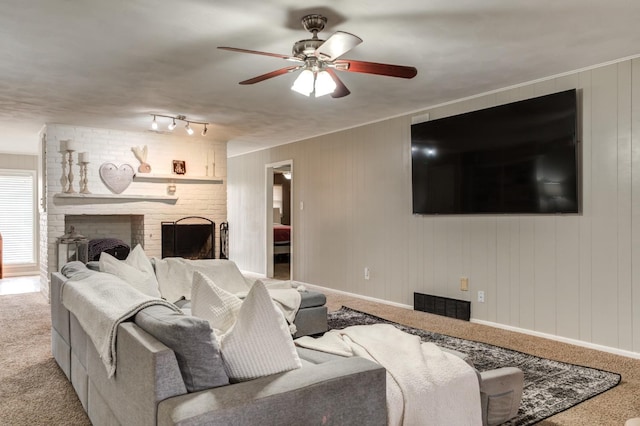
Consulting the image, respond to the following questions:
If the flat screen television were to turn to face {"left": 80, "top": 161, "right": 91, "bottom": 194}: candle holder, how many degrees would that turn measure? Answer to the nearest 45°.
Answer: approximately 45° to its right

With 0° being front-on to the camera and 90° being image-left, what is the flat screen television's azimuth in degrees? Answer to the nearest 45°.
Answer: approximately 45°

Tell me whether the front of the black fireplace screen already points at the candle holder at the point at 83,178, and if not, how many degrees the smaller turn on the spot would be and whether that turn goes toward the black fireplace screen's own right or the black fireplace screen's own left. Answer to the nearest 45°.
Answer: approximately 90° to the black fireplace screen's own right

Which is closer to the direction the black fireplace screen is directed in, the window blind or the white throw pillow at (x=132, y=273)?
the white throw pillow

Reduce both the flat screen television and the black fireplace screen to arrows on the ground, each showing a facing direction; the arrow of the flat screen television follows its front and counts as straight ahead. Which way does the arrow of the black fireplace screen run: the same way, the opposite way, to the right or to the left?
to the left

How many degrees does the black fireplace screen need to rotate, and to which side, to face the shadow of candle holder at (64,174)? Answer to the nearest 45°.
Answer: approximately 90° to its right

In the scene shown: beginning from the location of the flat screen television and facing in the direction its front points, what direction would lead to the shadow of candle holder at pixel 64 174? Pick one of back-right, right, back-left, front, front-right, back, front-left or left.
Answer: front-right

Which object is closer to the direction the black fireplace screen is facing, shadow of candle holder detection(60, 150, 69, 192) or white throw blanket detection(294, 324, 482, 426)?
the white throw blanket

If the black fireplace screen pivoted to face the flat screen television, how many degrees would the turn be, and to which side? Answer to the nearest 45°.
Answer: approximately 45° to its left

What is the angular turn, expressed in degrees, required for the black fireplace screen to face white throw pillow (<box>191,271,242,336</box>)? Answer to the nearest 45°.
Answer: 0° — it already faces it

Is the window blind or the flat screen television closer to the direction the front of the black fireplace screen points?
the flat screen television

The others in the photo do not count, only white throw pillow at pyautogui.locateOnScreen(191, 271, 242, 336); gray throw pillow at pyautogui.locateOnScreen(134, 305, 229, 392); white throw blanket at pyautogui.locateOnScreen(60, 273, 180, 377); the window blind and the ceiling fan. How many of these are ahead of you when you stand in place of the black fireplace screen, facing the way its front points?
4

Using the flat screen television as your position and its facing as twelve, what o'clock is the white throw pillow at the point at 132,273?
The white throw pillow is roughly at 12 o'clock from the flat screen television.
